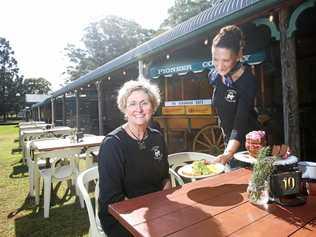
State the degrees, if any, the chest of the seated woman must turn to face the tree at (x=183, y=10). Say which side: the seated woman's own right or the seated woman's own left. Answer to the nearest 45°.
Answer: approximately 135° to the seated woman's own left

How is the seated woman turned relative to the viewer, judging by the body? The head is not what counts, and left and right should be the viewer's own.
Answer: facing the viewer and to the right of the viewer

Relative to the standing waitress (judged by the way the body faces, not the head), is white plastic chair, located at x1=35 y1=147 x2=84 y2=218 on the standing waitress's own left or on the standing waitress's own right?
on the standing waitress's own right

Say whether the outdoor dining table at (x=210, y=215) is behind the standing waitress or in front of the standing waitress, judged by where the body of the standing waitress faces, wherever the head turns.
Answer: in front

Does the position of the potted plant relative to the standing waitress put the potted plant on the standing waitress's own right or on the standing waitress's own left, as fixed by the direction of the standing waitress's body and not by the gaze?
on the standing waitress's own left

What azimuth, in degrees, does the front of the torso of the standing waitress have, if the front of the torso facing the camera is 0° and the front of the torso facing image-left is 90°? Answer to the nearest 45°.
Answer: approximately 45°

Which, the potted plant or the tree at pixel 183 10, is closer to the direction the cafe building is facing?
the potted plant

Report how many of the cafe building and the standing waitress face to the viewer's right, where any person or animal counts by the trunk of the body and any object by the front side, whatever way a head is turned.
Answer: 0

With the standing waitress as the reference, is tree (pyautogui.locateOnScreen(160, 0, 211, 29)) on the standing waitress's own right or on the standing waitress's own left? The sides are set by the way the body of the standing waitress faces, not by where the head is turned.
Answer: on the standing waitress's own right

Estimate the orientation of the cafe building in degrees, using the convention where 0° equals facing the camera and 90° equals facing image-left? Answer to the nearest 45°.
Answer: approximately 45°
